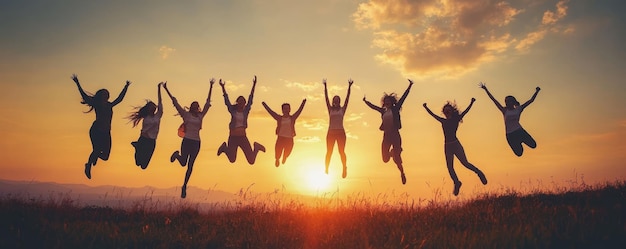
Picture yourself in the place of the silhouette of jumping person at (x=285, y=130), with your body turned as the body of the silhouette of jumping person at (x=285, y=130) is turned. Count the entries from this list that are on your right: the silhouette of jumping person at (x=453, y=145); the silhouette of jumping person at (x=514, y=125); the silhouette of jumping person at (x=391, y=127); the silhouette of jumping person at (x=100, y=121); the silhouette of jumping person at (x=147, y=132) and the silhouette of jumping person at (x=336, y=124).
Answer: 2

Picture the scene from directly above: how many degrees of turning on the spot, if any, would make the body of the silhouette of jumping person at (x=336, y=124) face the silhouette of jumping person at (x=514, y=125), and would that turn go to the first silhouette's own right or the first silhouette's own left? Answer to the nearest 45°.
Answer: approximately 90° to the first silhouette's own left

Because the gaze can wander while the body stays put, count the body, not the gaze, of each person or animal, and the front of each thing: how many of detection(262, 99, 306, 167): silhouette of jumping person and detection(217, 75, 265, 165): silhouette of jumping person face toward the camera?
2

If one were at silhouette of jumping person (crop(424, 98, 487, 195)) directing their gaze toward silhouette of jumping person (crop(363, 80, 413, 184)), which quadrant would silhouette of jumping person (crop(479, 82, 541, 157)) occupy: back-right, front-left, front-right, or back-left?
back-right

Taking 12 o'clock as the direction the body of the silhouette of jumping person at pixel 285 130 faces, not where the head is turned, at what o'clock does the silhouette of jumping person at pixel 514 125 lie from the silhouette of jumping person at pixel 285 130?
the silhouette of jumping person at pixel 514 125 is roughly at 9 o'clock from the silhouette of jumping person at pixel 285 130.

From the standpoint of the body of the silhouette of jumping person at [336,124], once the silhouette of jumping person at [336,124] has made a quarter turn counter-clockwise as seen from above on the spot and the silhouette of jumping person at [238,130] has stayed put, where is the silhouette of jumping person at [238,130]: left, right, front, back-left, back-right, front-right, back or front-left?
back

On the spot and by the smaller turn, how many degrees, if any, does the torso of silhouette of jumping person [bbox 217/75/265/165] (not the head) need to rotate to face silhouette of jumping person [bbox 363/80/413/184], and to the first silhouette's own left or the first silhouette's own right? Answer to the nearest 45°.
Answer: approximately 90° to the first silhouette's own left

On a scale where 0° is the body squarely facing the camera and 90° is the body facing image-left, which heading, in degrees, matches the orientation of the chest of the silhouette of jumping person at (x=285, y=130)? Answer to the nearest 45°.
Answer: approximately 0°

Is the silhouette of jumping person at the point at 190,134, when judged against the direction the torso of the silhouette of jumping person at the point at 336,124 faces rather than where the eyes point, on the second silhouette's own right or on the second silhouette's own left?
on the second silhouette's own right
